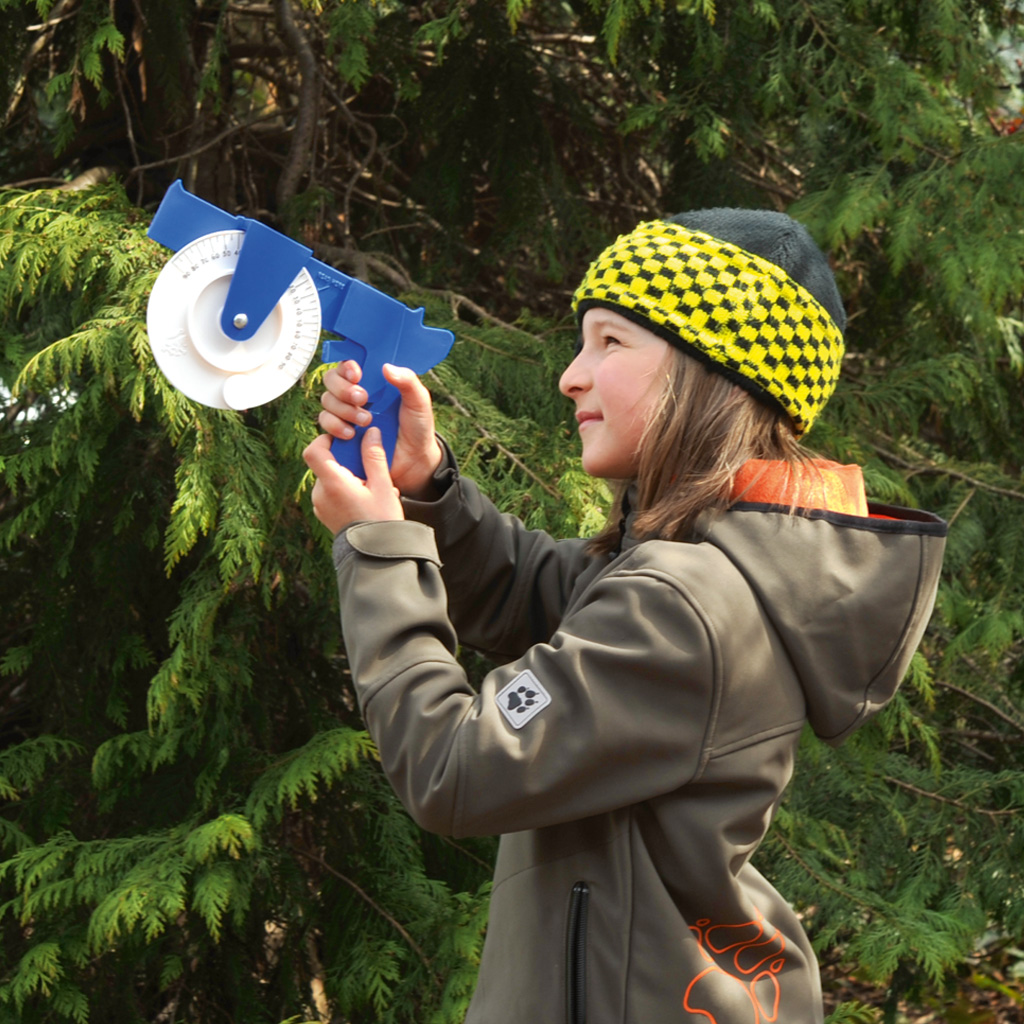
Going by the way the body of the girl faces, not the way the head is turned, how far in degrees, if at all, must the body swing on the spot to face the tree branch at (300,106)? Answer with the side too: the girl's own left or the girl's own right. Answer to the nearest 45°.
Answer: approximately 45° to the girl's own right

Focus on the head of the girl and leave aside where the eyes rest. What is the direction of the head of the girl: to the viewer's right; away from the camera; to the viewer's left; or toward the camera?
to the viewer's left

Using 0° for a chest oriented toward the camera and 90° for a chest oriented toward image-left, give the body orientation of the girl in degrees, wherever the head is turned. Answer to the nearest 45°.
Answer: approximately 90°
